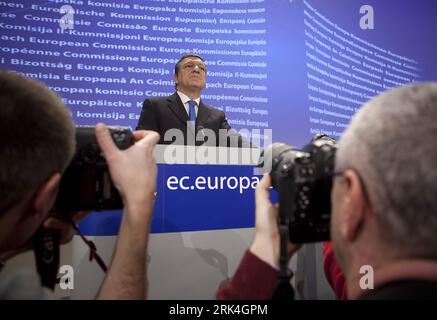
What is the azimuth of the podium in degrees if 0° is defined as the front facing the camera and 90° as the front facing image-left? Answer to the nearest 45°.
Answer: approximately 0°

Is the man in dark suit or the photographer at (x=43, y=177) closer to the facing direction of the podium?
the photographer

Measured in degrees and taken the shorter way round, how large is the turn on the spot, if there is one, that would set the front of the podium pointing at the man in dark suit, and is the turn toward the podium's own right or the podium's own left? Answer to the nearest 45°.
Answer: approximately 180°

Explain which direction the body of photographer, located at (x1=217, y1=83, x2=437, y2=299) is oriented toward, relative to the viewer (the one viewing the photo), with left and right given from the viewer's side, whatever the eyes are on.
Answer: facing away from the viewer and to the left of the viewer

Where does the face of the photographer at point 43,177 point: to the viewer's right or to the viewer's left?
to the viewer's right

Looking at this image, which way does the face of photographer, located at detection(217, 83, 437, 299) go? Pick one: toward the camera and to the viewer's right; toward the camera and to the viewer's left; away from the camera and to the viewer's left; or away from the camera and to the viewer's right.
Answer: away from the camera and to the viewer's left
